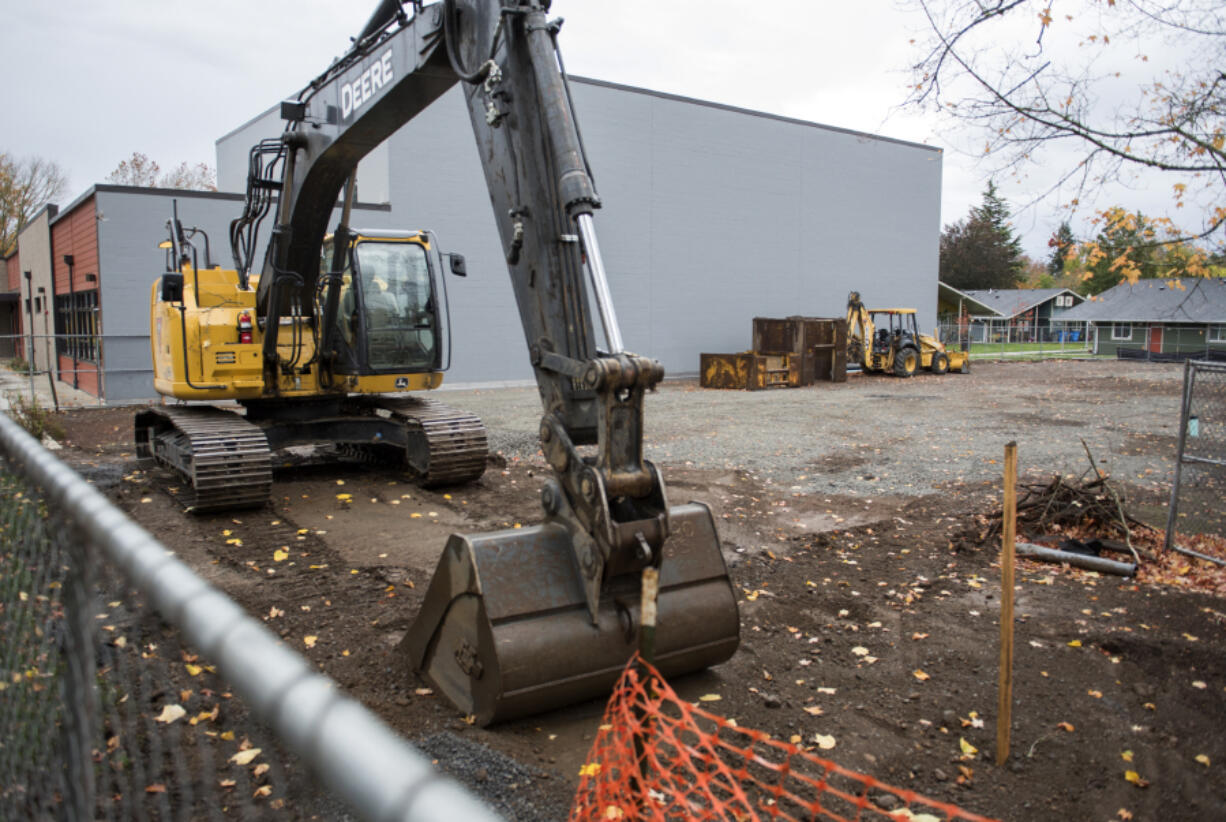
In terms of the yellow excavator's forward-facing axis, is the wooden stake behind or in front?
in front

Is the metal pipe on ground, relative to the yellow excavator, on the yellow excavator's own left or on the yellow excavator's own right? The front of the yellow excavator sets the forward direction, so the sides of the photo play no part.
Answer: on the yellow excavator's own left

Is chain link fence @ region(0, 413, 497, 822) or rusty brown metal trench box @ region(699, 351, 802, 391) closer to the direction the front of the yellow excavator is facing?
the chain link fence

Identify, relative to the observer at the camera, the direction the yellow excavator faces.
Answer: facing the viewer and to the right of the viewer

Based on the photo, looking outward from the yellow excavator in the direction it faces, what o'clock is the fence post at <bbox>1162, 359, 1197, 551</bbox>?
The fence post is roughly at 10 o'clock from the yellow excavator.

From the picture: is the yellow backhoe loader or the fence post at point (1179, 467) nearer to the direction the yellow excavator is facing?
the fence post

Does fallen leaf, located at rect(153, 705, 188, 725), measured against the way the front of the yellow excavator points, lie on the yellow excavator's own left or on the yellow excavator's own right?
on the yellow excavator's own right

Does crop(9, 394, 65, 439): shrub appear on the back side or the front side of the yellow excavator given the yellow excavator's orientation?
on the back side
